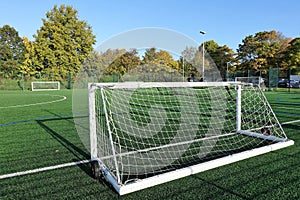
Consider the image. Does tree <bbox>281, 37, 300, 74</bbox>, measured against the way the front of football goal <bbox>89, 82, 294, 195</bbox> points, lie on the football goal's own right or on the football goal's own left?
on the football goal's own right

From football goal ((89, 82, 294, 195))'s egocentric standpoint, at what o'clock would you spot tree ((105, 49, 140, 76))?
The tree is roughly at 1 o'clock from the football goal.

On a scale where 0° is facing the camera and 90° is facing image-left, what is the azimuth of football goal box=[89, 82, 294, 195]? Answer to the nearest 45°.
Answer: approximately 135°

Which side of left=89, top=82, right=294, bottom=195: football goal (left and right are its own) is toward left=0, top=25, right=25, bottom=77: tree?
front

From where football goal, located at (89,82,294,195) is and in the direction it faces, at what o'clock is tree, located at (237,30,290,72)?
The tree is roughly at 2 o'clock from the football goal.

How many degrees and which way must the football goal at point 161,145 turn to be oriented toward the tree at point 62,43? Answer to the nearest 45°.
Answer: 0° — it already faces it

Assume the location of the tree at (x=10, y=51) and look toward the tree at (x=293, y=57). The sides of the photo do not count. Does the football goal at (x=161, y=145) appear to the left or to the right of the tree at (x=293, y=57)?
right
